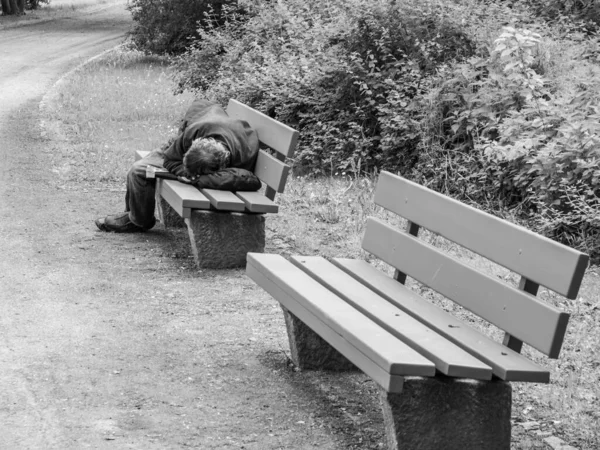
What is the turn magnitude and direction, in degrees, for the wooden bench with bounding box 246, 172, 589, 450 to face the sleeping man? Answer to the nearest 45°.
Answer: approximately 90° to its right

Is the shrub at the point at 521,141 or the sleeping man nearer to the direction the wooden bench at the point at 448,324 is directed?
the sleeping man

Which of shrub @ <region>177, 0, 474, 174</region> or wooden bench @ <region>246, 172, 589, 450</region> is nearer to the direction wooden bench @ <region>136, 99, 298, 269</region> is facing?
the wooden bench

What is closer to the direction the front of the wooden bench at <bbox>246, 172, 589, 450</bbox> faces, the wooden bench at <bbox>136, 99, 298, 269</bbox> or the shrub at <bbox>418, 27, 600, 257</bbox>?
the wooden bench

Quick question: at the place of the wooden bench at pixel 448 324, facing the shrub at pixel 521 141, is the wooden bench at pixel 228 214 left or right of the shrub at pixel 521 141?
left

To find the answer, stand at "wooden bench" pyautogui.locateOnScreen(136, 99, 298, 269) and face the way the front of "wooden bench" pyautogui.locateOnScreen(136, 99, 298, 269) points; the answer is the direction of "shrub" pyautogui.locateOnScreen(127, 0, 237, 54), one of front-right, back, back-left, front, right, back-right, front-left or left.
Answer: back-right

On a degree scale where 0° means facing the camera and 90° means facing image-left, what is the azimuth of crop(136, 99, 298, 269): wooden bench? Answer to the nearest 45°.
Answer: approximately 45°

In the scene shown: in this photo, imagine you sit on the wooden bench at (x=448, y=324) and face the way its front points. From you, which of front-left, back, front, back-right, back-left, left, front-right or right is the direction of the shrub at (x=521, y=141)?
back-right
